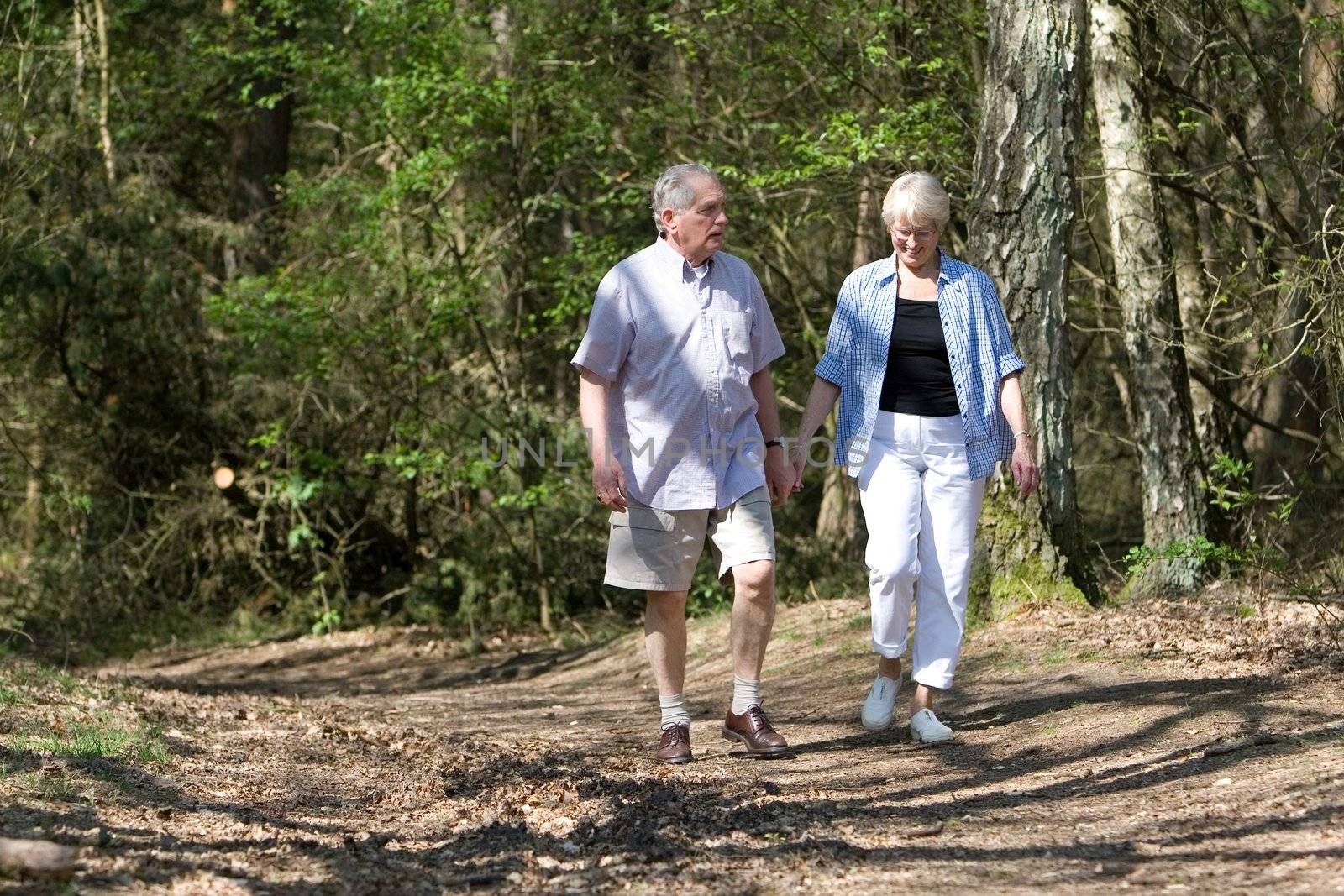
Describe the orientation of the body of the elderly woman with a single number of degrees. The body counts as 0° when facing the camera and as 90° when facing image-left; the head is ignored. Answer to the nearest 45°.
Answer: approximately 0°

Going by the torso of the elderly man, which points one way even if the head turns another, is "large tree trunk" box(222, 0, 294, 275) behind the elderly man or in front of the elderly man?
behind

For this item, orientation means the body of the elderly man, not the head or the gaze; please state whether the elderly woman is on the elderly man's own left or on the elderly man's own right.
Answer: on the elderly man's own left

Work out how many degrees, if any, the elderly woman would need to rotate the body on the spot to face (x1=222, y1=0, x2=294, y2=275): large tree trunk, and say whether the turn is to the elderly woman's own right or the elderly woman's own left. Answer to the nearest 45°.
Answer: approximately 135° to the elderly woman's own right

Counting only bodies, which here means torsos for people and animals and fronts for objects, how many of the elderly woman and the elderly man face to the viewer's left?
0

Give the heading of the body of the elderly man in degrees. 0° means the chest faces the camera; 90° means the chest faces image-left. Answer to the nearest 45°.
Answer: approximately 315°

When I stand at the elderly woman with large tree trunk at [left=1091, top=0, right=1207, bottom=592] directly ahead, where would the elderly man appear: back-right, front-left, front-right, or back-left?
back-left

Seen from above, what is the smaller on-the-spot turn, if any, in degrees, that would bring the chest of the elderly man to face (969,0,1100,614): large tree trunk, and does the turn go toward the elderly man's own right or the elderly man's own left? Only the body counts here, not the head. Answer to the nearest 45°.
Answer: approximately 90° to the elderly man's own left

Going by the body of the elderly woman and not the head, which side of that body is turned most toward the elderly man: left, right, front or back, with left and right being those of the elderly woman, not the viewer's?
right

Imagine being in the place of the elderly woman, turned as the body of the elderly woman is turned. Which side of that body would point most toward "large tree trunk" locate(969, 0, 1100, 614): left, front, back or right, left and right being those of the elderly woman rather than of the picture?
back

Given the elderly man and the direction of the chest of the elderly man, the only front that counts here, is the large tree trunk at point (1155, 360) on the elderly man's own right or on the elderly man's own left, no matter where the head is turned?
on the elderly man's own left

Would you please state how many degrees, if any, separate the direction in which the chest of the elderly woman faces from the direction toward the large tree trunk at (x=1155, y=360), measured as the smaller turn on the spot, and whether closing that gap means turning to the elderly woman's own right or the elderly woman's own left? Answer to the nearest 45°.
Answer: approximately 180°
